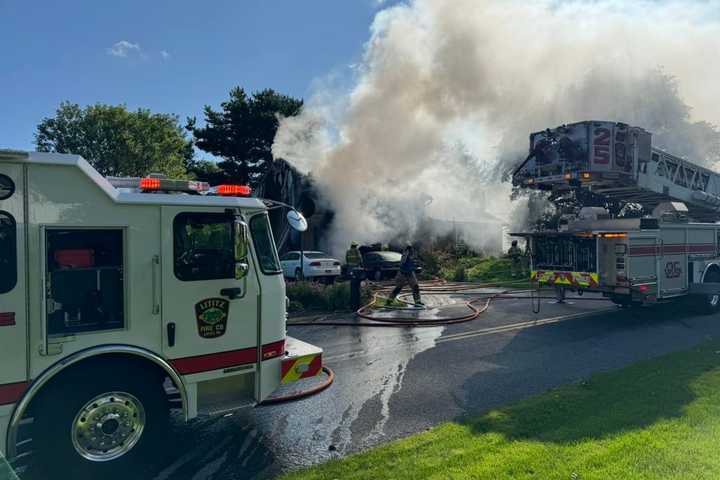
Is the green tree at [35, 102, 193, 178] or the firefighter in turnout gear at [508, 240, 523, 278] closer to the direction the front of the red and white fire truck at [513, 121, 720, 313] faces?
the firefighter in turnout gear

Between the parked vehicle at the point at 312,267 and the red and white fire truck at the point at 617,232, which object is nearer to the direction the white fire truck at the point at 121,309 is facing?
the red and white fire truck

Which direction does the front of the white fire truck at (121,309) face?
to the viewer's right

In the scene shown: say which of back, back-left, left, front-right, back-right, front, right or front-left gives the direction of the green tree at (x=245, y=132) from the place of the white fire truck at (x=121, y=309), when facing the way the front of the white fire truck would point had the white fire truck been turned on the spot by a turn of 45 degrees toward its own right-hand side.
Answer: back-left
